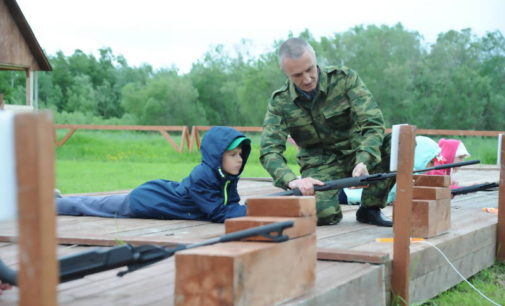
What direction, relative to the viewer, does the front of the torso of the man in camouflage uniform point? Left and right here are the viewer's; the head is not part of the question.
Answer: facing the viewer

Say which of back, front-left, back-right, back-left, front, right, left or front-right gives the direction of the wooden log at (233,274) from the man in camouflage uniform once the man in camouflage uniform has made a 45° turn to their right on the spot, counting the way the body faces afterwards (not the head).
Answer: front-left

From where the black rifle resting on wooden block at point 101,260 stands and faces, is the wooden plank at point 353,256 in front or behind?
in front

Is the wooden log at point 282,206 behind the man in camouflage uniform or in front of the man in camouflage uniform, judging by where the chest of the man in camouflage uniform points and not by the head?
in front

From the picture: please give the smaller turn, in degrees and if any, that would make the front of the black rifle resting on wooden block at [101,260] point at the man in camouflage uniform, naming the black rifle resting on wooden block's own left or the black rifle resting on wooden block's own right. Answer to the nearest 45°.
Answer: approximately 45° to the black rifle resting on wooden block's own left

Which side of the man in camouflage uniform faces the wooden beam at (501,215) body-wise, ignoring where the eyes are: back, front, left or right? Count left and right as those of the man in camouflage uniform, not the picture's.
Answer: left

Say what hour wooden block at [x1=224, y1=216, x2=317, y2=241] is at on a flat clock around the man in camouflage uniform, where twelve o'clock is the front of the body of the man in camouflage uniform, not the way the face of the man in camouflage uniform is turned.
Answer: The wooden block is roughly at 12 o'clock from the man in camouflage uniform.

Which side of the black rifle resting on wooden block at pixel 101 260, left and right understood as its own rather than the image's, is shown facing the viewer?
right
